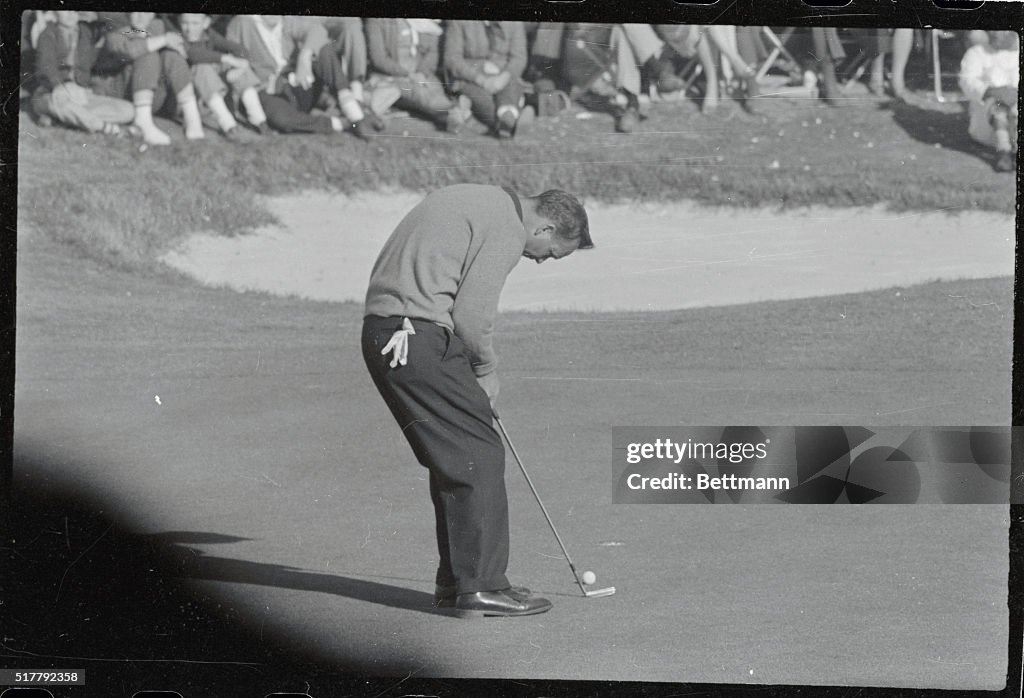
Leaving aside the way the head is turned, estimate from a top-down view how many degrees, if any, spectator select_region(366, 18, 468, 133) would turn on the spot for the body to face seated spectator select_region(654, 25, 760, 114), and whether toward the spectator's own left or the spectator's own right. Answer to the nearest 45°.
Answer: approximately 45° to the spectator's own left

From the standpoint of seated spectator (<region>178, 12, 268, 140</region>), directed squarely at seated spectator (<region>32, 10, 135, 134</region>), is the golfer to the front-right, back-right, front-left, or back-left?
back-left

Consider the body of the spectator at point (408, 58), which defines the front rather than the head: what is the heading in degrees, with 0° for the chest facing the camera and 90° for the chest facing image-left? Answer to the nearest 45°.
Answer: approximately 315°

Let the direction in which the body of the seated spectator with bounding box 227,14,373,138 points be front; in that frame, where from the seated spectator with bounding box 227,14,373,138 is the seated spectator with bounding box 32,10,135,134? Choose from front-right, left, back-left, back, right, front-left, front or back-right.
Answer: back-right

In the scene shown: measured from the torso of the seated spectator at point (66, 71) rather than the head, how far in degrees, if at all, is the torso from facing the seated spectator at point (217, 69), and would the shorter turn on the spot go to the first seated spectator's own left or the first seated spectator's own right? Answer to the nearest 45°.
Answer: approximately 45° to the first seated spectator's own left

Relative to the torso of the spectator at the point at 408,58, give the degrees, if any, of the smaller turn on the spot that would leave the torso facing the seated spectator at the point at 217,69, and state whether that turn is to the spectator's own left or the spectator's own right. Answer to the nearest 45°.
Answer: approximately 135° to the spectator's own right

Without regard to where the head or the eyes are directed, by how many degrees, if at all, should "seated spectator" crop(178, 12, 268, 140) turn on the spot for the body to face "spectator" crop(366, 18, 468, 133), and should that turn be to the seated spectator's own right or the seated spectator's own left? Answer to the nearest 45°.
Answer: approximately 45° to the seated spectator's own left

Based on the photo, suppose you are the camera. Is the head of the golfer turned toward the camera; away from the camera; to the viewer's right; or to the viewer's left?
to the viewer's right

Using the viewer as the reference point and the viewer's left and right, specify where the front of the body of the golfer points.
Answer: facing to the right of the viewer

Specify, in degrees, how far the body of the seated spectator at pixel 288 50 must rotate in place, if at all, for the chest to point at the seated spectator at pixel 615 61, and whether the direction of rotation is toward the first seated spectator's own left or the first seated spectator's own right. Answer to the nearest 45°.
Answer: approximately 45° to the first seated spectator's own left

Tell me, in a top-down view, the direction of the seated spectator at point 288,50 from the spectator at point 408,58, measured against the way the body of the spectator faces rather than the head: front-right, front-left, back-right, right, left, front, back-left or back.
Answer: back-right
